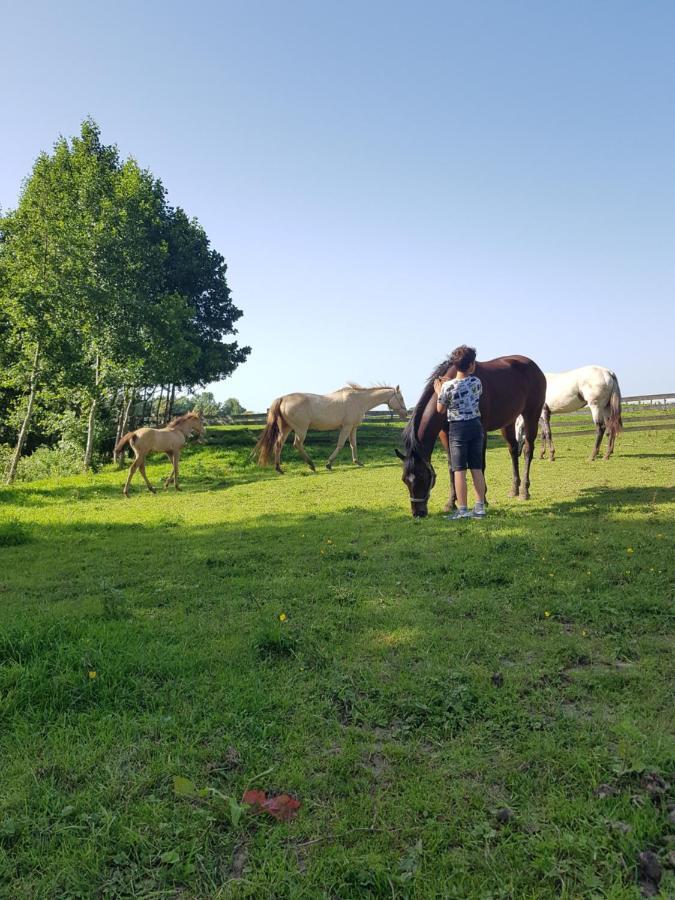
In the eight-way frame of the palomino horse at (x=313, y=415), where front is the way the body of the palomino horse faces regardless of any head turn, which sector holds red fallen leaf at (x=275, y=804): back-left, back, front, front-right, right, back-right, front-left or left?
right

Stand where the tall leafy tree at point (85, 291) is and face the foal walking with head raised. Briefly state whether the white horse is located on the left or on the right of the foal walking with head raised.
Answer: left

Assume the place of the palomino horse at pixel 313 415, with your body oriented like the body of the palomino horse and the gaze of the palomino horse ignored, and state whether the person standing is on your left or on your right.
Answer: on your right

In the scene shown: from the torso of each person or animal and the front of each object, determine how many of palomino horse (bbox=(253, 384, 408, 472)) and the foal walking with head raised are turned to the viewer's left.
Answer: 0

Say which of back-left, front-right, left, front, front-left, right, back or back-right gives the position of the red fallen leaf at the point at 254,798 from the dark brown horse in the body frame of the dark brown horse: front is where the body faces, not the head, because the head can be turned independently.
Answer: front-left

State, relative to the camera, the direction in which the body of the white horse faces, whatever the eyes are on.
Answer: to the viewer's left

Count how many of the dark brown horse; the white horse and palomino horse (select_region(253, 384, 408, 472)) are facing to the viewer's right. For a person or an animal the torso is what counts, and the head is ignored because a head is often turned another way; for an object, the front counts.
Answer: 1

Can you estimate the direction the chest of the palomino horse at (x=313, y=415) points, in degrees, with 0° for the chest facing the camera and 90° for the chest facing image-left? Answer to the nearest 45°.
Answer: approximately 270°

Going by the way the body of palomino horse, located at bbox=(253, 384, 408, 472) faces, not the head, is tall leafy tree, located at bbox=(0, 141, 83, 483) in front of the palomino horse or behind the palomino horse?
behind

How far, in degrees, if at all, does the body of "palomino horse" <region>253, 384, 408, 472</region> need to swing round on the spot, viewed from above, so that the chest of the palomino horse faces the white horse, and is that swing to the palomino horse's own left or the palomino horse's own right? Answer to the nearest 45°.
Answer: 0° — it already faces it

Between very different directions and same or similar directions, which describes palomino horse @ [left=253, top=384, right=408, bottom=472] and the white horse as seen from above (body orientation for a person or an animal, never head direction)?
very different directions
